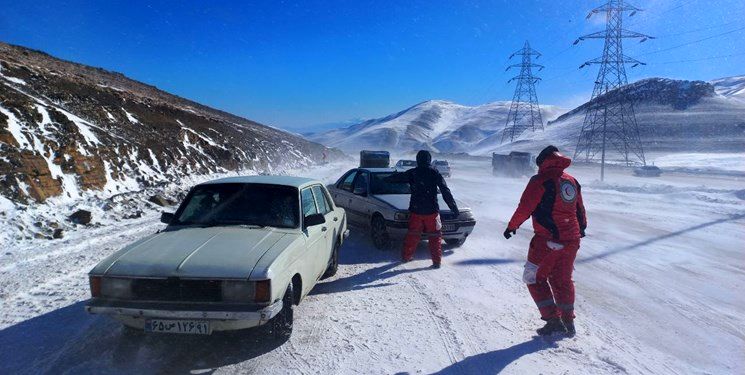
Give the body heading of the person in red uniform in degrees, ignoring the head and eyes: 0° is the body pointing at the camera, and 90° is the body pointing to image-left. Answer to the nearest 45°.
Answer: approximately 135°

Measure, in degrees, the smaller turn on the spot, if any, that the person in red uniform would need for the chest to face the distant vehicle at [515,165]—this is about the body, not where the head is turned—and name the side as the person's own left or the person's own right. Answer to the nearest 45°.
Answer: approximately 45° to the person's own right

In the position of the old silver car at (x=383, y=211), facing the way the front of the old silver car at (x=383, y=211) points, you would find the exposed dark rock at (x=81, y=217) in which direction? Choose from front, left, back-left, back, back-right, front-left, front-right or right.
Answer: back-right

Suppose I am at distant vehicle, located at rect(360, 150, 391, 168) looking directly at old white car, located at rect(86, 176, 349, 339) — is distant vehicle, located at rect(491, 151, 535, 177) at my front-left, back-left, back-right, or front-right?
back-left

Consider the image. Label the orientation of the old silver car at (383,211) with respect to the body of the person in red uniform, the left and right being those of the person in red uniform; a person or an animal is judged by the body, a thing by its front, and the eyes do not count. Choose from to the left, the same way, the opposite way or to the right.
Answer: the opposite way

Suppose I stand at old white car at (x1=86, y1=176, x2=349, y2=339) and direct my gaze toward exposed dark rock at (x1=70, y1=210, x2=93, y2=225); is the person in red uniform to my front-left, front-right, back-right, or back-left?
back-right

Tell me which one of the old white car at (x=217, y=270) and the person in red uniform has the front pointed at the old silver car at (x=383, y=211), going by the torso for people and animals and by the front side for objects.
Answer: the person in red uniform

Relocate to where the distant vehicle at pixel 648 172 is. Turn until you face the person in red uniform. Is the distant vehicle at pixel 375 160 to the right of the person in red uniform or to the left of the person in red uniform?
right

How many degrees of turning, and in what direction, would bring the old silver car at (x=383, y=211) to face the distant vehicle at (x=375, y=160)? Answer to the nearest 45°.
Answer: approximately 135° to its left

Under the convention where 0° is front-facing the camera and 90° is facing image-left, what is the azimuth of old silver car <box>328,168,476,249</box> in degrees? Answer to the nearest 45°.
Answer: approximately 315°

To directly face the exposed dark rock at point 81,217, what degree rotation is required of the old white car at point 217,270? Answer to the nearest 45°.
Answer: approximately 135° to its right

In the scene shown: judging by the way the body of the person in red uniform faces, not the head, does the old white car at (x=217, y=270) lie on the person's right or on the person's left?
on the person's left
